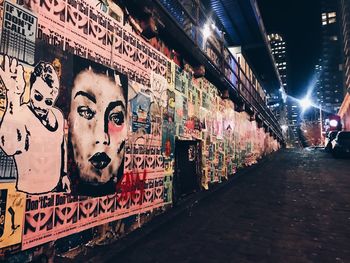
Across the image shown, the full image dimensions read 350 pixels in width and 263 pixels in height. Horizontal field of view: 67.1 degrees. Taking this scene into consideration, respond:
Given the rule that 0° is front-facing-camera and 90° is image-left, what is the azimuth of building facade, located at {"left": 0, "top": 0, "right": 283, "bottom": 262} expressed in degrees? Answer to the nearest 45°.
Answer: approximately 315°

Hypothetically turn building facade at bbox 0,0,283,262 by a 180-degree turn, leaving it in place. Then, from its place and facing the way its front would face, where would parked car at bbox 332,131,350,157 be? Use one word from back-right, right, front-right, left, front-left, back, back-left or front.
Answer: right
